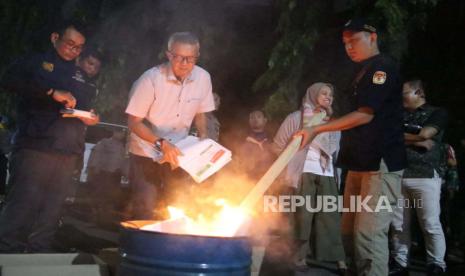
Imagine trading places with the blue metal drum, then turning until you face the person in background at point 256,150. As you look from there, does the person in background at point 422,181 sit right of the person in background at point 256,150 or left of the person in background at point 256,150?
right

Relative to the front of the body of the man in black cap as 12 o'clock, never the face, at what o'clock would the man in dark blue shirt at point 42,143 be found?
The man in dark blue shirt is roughly at 12 o'clock from the man in black cap.

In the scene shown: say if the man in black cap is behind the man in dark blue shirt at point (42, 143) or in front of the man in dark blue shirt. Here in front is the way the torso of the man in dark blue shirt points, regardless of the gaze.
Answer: in front

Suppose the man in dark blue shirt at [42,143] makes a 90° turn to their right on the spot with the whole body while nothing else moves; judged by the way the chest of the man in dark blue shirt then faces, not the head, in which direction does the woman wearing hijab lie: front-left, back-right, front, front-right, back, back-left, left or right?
back-left

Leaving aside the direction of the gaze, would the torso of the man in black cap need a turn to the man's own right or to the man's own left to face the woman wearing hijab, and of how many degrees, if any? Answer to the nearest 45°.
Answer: approximately 90° to the man's own right

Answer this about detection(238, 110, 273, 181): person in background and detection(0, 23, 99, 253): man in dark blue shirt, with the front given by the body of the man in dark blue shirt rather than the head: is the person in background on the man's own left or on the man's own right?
on the man's own left

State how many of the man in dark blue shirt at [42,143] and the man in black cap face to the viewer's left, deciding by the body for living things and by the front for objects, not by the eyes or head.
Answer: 1

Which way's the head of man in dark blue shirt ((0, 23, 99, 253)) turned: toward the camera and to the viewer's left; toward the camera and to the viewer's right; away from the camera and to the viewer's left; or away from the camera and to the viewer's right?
toward the camera and to the viewer's right

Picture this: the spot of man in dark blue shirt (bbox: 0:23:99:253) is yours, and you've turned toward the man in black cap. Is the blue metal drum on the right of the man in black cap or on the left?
right

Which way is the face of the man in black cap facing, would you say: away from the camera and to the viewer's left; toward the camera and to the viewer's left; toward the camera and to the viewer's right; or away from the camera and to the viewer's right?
toward the camera and to the viewer's left

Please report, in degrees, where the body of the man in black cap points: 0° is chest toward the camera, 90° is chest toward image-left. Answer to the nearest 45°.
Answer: approximately 90°

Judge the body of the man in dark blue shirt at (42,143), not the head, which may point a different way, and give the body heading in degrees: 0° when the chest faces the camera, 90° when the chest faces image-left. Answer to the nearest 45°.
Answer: approximately 315°

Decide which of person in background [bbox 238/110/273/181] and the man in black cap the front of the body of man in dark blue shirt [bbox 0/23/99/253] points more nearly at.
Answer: the man in black cap

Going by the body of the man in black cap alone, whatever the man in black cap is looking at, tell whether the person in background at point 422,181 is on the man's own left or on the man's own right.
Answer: on the man's own right
